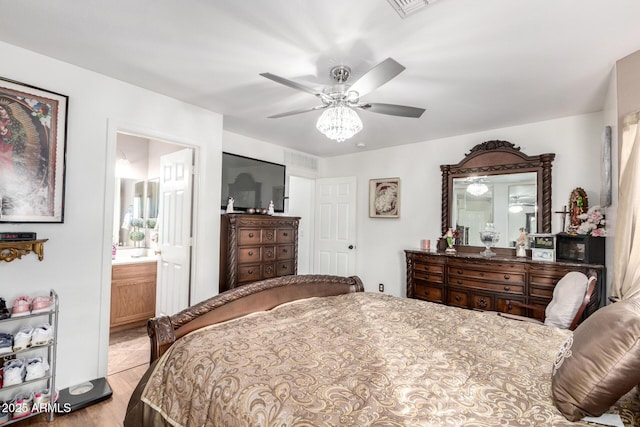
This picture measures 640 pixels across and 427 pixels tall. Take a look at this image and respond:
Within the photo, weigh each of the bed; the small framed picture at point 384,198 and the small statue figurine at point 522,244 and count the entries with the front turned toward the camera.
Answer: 2

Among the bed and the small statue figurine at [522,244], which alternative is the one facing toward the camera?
the small statue figurine

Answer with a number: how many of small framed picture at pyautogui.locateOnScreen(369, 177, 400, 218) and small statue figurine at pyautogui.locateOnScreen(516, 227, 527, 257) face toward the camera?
2

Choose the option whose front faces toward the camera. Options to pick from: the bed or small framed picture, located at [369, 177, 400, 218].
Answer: the small framed picture

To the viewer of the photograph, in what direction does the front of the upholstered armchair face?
facing the viewer and to the left of the viewer

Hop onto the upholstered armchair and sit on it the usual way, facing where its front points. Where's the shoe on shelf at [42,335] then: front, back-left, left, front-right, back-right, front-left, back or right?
front

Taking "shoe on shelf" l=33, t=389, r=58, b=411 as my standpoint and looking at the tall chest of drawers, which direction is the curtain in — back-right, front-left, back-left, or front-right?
front-right

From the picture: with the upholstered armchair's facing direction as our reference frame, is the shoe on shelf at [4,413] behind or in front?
in front

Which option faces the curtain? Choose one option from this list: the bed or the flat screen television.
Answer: the flat screen television

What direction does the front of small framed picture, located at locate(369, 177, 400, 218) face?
toward the camera

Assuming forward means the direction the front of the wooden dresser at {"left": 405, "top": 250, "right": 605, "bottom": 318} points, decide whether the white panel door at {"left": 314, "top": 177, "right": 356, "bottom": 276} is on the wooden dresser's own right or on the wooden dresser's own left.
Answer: on the wooden dresser's own right

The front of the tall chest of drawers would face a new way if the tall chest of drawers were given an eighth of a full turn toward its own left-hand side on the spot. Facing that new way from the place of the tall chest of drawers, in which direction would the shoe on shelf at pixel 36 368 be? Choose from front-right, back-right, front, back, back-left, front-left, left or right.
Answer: back-right

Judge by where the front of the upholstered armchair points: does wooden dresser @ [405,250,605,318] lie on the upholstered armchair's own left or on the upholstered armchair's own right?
on the upholstered armchair's own right
